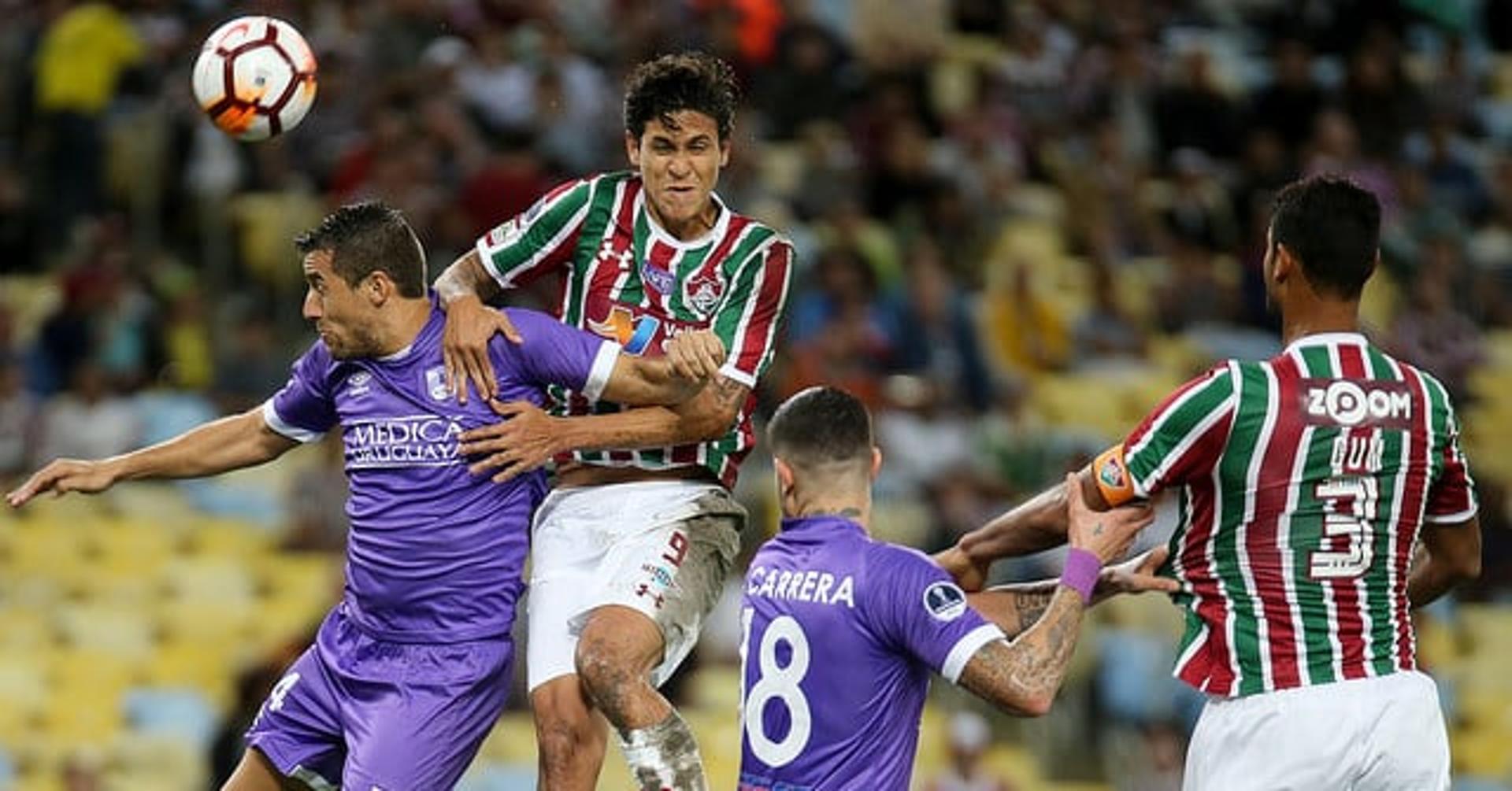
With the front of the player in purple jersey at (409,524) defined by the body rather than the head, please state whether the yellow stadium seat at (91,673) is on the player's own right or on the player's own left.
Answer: on the player's own right

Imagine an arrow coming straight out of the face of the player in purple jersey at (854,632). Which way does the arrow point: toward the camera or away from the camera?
away from the camera

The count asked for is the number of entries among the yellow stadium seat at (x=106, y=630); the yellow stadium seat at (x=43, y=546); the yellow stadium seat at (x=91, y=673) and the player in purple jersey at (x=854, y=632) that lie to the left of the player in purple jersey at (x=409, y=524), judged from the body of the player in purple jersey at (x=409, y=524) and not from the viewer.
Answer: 1

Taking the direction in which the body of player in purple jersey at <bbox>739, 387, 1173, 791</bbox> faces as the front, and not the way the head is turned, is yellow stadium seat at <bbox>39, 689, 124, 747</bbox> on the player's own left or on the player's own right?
on the player's own left

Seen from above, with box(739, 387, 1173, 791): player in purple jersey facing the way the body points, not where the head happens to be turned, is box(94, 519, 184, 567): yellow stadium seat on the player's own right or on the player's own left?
on the player's own left

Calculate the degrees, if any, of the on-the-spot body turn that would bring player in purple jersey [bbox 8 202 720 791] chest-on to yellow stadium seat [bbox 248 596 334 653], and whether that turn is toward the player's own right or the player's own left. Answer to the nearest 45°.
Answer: approximately 135° to the player's own right

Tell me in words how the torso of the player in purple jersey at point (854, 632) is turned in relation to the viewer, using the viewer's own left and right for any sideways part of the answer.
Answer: facing away from the viewer and to the right of the viewer

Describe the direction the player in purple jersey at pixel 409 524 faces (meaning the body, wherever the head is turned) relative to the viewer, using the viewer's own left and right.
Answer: facing the viewer and to the left of the viewer

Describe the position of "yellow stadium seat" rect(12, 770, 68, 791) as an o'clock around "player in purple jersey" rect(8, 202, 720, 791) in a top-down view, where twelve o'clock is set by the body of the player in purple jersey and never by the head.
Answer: The yellow stadium seat is roughly at 4 o'clock from the player in purple jersey.

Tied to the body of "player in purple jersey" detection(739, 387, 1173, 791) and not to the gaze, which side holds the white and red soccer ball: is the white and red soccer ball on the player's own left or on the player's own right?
on the player's own left

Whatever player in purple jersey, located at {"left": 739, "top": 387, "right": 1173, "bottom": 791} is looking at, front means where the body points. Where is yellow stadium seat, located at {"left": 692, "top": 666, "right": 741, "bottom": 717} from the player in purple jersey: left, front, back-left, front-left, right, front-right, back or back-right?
front-left

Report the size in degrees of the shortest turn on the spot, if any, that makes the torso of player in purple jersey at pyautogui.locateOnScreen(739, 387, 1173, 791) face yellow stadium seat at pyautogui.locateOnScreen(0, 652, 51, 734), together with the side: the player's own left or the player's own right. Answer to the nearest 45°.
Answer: approximately 90° to the player's own left

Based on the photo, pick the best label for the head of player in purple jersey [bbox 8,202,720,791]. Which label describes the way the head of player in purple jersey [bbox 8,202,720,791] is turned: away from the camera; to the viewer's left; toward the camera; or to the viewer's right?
to the viewer's left

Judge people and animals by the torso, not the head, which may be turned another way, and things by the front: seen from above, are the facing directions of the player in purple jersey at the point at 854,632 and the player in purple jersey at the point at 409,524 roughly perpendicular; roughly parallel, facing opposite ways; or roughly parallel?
roughly parallel, facing opposite ways
